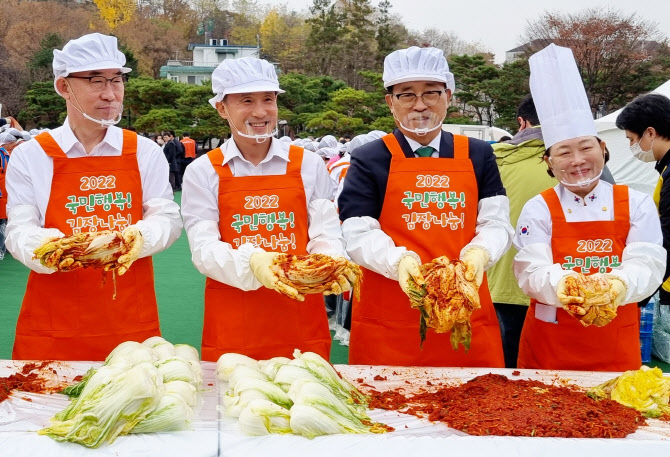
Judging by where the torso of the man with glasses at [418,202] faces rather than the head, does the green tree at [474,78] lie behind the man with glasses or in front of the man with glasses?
behind

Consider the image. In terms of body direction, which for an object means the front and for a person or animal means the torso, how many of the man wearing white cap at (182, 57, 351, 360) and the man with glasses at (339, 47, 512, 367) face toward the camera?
2

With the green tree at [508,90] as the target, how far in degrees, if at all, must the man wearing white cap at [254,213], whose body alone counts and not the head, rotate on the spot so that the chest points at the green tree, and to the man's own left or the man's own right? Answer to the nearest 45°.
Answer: approximately 180°

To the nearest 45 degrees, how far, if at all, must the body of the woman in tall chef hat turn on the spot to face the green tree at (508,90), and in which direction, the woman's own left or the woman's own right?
approximately 180°

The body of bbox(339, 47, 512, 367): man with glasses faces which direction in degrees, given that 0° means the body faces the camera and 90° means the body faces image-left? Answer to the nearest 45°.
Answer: approximately 0°

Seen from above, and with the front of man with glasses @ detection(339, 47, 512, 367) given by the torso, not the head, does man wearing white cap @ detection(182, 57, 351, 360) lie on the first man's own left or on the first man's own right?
on the first man's own right
